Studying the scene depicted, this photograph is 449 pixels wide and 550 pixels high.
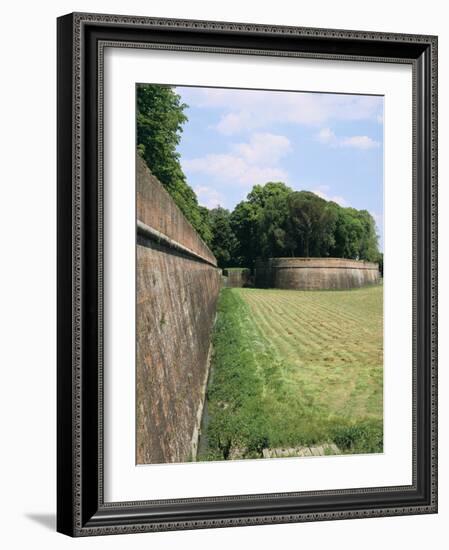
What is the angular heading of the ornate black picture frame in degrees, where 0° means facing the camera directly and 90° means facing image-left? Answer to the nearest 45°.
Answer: approximately 315°
